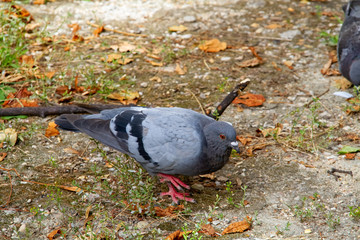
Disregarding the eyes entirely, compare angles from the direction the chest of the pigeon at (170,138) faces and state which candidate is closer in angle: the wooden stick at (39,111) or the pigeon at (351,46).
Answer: the pigeon

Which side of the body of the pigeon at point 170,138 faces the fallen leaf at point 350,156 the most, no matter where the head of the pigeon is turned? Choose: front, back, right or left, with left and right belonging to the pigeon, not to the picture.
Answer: front

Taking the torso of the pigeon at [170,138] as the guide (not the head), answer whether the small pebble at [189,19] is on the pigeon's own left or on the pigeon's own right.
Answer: on the pigeon's own left

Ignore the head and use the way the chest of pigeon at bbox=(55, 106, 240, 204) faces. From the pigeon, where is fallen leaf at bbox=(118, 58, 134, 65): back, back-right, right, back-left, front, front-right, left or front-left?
left

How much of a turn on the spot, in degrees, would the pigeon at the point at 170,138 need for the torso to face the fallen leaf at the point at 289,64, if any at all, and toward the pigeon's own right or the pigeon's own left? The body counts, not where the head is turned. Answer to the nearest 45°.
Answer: approximately 45° to the pigeon's own left

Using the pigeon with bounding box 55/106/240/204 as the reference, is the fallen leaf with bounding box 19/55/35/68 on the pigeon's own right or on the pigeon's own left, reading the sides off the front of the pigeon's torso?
on the pigeon's own left

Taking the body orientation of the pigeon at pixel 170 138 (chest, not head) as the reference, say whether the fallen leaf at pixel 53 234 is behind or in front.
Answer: behind

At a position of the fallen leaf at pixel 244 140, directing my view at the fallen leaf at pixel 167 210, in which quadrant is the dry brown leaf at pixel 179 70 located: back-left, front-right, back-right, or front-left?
back-right

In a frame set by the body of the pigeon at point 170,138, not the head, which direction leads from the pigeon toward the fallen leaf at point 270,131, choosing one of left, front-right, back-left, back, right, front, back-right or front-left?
front-left

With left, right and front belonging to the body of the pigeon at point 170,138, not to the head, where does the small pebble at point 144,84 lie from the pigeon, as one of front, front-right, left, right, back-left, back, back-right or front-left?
left

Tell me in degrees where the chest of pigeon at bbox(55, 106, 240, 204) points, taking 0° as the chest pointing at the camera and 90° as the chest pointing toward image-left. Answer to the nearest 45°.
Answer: approximately 270°

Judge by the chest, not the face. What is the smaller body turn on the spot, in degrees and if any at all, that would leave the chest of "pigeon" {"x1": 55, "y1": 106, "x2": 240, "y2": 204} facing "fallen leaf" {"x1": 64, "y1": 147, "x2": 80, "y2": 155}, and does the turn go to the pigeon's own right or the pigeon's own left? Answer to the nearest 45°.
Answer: approximately 135° to the pigeon's own left

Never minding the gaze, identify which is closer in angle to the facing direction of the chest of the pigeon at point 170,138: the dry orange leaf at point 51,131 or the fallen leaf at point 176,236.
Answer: the fallen leaf

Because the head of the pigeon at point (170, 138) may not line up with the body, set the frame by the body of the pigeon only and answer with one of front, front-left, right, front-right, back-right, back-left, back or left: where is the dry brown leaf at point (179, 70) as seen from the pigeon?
left

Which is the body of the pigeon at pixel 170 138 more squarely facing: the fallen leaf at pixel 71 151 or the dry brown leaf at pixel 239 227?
the dry brown leaf

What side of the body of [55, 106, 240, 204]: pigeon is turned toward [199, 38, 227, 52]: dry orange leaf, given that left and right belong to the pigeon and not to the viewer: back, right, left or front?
left

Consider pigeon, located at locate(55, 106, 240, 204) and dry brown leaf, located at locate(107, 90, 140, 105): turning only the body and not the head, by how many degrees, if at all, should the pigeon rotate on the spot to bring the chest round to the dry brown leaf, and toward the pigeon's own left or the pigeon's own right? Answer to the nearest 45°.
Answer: approximately 90° to the pigeon's own left
